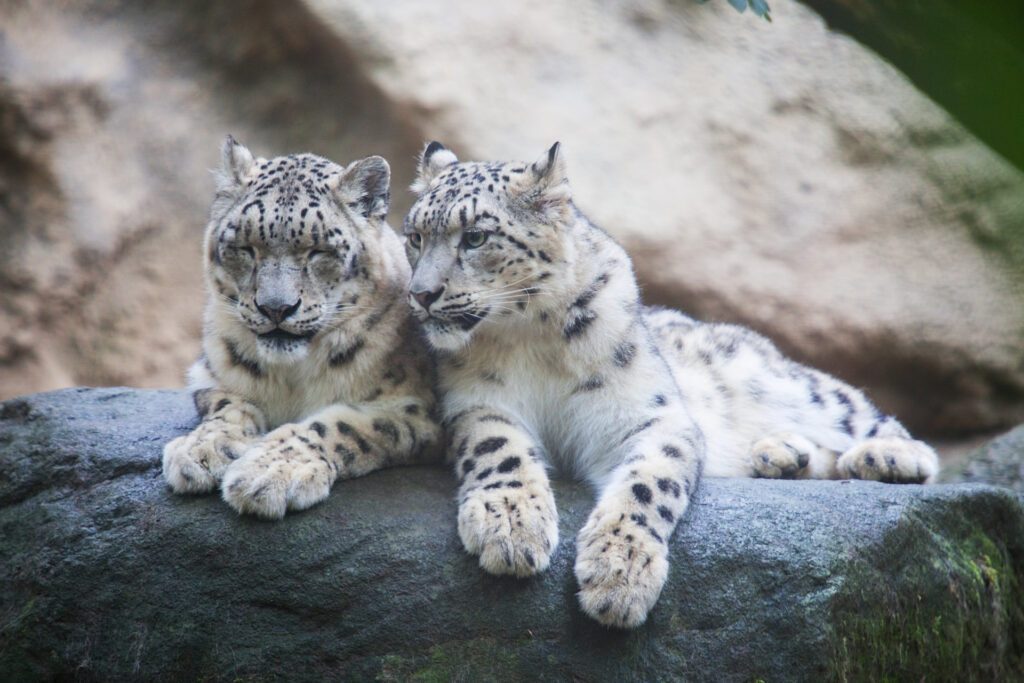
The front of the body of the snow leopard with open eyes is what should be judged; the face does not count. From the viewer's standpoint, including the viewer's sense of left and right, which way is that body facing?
facing the viewer and to the left of the viewer

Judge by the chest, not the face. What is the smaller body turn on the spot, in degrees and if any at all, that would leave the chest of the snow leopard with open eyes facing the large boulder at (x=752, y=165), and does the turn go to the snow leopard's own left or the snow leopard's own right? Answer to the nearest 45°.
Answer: approximately 135° to the snow leopard's own right

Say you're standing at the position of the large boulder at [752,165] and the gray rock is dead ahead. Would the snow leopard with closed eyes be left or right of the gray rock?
right
